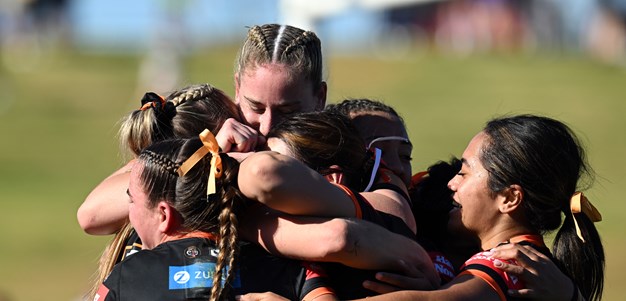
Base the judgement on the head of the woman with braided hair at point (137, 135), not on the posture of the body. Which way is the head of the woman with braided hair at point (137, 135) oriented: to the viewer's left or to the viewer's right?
to the viewer's right

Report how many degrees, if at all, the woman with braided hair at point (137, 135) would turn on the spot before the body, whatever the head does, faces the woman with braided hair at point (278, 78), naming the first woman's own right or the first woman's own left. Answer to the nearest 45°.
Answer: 0° — they already face them

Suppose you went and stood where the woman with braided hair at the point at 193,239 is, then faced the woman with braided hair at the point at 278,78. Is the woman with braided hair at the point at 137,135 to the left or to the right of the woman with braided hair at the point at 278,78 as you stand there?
left

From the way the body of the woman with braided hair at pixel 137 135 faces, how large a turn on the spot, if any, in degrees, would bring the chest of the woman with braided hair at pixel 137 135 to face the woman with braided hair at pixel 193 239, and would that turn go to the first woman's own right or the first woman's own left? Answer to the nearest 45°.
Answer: approximately 90° to the first woman's own right
